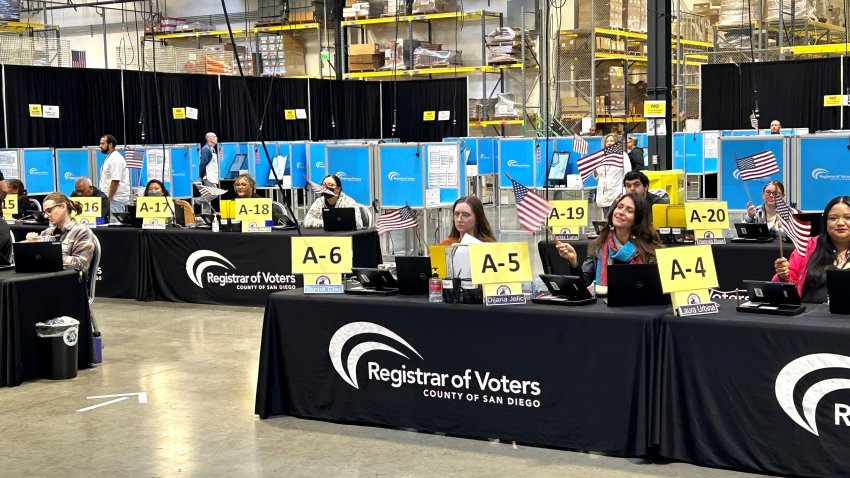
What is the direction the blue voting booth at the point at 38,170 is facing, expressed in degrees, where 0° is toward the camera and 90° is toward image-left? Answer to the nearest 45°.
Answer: approximately 0°

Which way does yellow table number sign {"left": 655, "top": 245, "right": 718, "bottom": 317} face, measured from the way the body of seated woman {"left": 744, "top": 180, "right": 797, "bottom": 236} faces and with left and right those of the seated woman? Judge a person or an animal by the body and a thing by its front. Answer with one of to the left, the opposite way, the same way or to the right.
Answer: the same way

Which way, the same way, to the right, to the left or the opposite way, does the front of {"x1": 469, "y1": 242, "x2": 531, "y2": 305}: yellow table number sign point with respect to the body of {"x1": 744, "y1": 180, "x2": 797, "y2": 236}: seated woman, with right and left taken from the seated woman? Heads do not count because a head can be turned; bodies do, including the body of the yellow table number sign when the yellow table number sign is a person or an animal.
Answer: the same way

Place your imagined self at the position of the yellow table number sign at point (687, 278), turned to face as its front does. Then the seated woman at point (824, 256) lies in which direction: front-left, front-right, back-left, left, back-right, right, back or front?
back-left

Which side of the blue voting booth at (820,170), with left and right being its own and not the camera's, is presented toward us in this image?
back

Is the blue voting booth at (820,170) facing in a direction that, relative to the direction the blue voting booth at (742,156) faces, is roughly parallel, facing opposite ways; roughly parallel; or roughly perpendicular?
roughly parallel

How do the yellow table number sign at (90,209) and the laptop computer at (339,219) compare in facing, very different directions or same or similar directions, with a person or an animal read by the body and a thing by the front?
very different directions

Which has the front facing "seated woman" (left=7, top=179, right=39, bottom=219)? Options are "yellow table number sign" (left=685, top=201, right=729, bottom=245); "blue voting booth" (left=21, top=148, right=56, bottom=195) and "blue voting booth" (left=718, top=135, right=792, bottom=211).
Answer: "blue voting booth" (left=21, top=148, right=56, bottom=195)

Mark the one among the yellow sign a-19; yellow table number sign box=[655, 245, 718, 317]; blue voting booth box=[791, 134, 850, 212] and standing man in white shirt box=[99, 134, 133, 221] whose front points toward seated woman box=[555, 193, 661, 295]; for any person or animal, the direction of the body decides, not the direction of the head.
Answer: the yellow sign a-19

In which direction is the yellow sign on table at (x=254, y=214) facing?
toward the camera

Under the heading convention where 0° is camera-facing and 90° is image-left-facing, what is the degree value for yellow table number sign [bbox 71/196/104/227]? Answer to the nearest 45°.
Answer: approximately 0°

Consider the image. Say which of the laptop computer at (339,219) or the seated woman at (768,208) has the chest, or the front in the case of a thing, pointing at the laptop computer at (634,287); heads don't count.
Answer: the seated woman

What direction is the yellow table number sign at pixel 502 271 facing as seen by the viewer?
toward the camera

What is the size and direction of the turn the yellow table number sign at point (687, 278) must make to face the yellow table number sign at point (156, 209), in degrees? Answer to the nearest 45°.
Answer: approximately 135° to its right

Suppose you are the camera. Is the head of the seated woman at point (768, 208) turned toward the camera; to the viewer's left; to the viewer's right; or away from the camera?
toward the camera
